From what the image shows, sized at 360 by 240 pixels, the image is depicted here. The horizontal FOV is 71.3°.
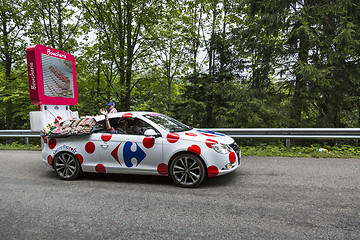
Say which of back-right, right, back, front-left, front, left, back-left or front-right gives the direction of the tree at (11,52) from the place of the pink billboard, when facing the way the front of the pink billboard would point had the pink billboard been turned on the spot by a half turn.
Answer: front-right

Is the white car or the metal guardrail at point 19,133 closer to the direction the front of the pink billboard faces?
the white car

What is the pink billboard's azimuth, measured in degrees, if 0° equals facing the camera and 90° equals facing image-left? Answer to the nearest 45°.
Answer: approximately 315°

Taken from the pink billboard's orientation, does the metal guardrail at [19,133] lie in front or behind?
behind
